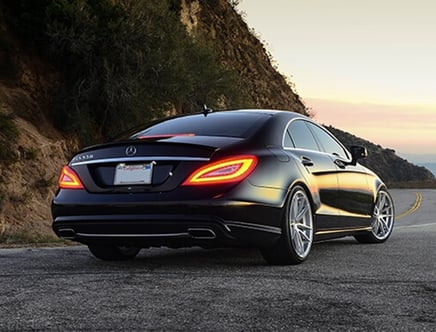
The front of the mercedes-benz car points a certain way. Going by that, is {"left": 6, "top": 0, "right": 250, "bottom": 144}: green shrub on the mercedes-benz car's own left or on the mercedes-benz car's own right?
on the mercedes-benz car's own left

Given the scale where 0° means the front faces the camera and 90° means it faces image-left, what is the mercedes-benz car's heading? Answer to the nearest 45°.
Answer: approximately 225°
